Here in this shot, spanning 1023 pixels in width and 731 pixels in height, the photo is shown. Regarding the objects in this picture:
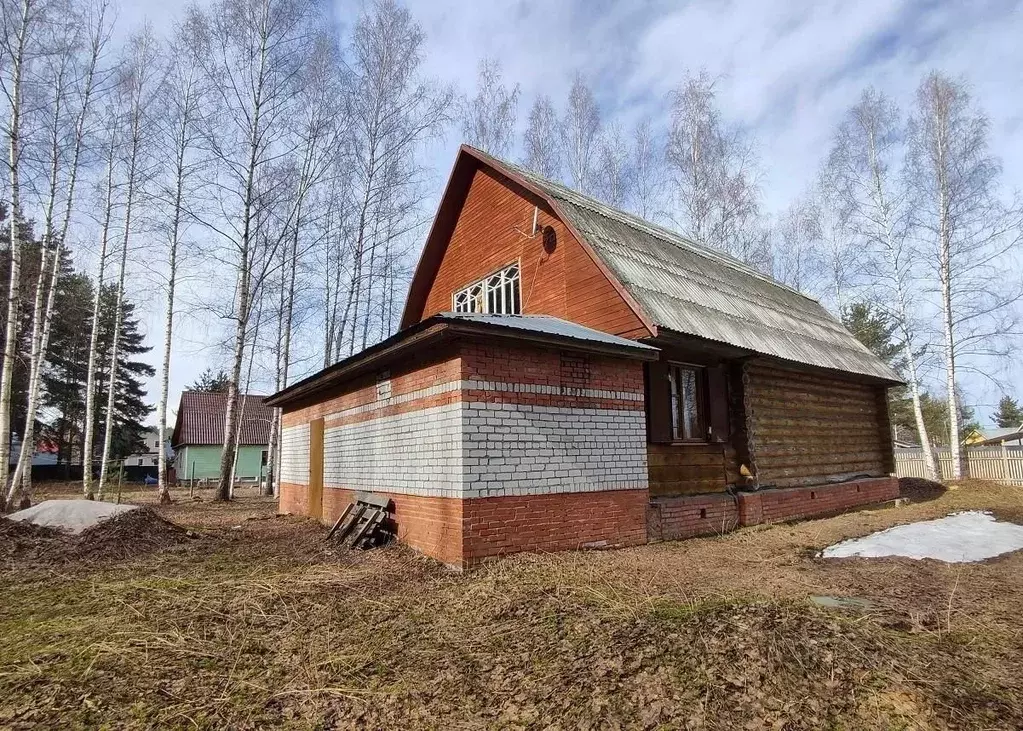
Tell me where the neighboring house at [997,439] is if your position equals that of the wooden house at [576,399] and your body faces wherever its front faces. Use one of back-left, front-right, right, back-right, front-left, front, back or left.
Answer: back

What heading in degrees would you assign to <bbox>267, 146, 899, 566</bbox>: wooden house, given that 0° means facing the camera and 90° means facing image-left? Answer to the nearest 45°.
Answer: approximately 45°

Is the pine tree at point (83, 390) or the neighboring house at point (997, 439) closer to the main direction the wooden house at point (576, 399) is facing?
the pine tree

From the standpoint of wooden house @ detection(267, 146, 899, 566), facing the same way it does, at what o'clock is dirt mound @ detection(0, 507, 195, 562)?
The dirt mound is roughly at 1 o'clock from the wooden house.

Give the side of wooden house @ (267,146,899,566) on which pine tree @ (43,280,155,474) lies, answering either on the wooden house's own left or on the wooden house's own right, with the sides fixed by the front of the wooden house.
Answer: on the wooden house's own right

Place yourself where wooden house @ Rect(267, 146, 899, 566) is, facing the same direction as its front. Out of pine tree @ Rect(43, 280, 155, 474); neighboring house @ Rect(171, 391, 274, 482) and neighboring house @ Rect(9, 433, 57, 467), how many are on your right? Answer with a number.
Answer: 3

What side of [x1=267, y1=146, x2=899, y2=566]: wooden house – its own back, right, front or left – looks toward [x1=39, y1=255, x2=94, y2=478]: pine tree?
right

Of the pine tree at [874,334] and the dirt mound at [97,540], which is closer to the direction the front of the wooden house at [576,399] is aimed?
the dirt mound

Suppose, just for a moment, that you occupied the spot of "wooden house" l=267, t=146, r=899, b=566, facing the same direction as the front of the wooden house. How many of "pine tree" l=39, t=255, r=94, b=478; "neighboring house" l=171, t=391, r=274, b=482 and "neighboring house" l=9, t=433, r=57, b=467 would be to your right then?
3

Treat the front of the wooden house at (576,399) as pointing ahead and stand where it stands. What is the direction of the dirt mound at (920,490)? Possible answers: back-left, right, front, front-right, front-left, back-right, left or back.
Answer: back

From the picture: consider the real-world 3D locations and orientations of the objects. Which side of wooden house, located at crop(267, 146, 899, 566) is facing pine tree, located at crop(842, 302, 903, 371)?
back
